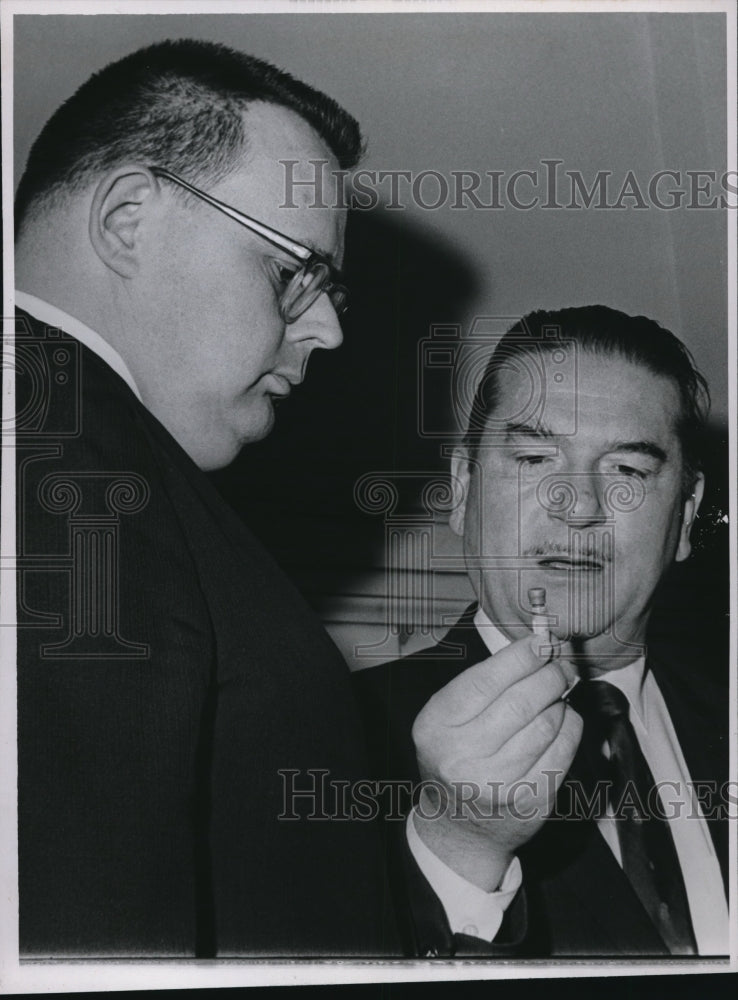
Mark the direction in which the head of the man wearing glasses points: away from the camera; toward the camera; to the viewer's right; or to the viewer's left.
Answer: to the viewer's right

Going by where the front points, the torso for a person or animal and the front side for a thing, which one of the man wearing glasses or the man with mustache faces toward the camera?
the man with mustache

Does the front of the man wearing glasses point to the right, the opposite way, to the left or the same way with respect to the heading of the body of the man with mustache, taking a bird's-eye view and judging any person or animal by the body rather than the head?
to the left

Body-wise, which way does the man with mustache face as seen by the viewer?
toward the camera

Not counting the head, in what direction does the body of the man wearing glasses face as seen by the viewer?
to the viewer's right

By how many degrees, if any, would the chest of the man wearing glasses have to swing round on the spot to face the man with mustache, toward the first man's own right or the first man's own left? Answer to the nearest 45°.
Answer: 0° — they already face them

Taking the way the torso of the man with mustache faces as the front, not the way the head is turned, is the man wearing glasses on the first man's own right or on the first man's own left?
on the first man's own right

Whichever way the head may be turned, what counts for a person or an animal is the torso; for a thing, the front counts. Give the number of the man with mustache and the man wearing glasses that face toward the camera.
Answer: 1
